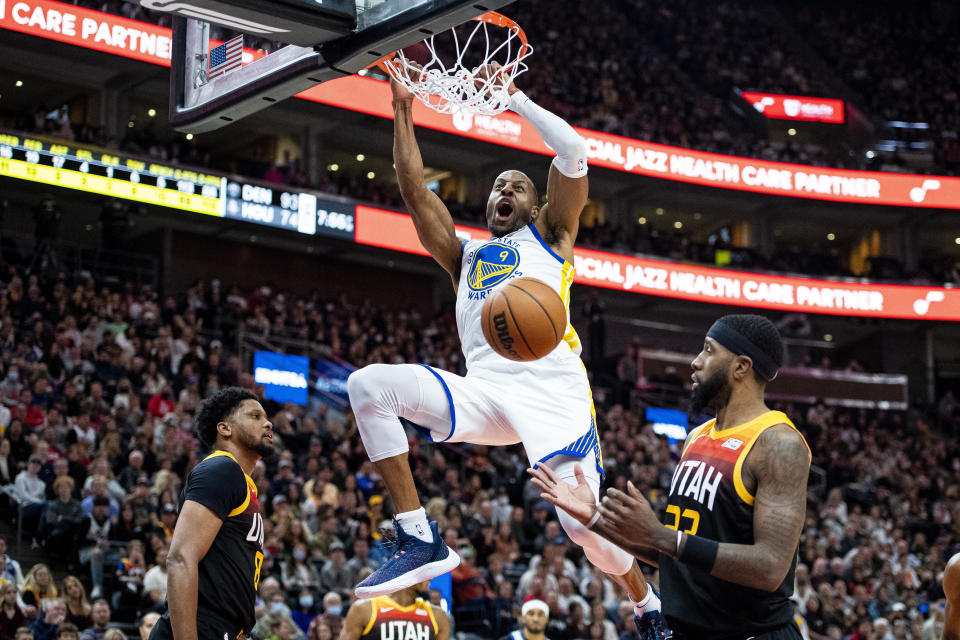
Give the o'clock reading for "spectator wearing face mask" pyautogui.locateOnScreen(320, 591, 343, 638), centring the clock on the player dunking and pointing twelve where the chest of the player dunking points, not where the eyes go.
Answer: The spectator wearing face mask is roughly at 4 o'clock from the player dunking.

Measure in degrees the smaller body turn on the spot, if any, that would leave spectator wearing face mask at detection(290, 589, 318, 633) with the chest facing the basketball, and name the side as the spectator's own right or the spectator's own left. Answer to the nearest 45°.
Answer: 0° — they already face it

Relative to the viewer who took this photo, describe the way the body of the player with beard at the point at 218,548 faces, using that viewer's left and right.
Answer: facing to the right of the viewer

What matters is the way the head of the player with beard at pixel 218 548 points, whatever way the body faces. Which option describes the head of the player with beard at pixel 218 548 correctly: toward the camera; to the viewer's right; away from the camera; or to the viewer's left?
to the viewer's right

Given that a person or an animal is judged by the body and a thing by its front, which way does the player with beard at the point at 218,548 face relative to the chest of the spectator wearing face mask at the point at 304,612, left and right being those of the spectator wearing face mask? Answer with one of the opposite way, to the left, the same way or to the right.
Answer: to the left

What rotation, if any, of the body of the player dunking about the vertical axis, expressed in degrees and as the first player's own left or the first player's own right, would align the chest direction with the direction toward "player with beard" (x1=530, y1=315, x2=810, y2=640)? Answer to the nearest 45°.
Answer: approximately 90° to the first player's own left
